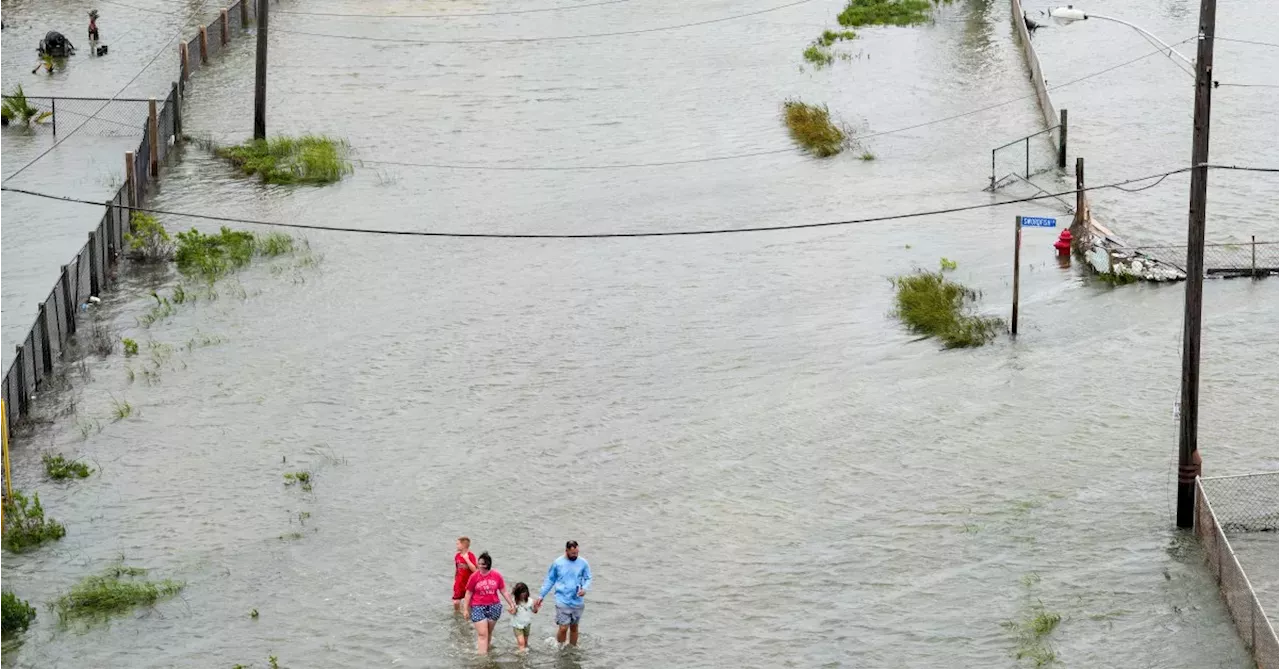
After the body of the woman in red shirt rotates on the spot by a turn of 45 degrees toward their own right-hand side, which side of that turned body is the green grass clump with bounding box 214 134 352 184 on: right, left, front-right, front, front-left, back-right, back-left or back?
back-right

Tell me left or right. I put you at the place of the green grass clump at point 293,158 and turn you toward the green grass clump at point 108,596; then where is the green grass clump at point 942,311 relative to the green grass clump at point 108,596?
left

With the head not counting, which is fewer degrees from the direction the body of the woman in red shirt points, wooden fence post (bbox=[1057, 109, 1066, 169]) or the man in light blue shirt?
the man in light blue shirt

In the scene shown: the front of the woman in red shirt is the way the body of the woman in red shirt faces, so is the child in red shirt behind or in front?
behind

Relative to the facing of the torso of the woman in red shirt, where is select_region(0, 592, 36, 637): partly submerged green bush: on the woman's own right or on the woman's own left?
on the woman's own right

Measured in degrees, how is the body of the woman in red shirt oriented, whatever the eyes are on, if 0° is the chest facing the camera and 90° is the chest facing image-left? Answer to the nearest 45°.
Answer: approximately 0°

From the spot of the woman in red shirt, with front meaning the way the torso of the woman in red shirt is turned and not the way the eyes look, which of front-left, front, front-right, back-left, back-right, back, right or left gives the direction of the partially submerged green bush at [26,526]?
back-right

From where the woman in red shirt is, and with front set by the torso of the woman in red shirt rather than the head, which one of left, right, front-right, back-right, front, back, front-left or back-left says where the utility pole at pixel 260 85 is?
back

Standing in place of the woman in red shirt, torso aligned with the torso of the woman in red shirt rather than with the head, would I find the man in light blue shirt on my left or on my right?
on my left

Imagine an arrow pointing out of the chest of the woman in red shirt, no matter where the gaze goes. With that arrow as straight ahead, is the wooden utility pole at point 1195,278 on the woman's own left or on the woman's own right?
on the woman's own left

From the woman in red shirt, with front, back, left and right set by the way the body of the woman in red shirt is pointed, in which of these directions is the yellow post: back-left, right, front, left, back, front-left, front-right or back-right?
back-right

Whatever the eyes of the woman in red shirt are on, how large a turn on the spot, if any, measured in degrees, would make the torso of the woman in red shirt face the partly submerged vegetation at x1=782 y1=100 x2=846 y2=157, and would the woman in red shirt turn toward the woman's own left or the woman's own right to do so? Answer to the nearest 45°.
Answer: approximately 180°

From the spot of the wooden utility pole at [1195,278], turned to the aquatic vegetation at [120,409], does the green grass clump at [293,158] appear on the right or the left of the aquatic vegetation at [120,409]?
right
